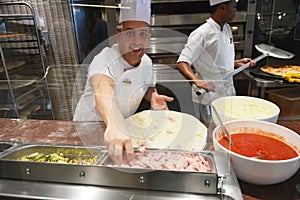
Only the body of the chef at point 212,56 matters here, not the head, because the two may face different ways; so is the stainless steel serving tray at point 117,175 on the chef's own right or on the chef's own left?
on the chef's own right

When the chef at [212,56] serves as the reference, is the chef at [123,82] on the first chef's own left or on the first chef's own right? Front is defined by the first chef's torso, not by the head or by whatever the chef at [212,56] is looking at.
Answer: on the first chef's own right

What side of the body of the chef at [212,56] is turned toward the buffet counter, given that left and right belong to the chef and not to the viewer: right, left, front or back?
right

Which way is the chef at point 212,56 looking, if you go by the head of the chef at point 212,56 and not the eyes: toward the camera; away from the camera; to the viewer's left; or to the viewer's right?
to the viewer's right

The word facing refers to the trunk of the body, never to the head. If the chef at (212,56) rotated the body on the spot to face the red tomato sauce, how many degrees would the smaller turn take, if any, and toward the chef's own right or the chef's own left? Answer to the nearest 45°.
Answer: approximately 45° to the chef's own right

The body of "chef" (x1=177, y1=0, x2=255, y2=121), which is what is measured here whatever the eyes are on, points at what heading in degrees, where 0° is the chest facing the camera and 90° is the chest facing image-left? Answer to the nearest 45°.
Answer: approximately 315°
